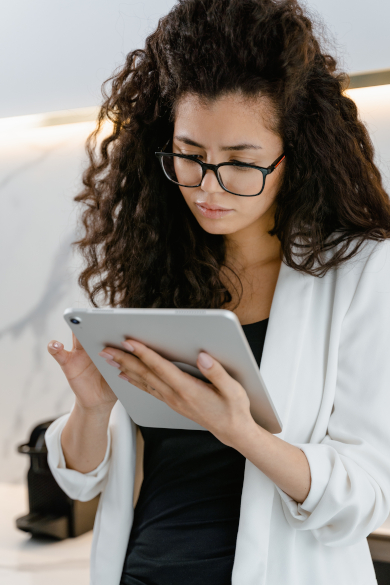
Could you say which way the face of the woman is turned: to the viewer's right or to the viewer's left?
to the viewer's left

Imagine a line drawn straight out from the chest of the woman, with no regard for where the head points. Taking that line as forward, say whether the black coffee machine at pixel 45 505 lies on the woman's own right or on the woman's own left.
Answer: on the woman's own right
